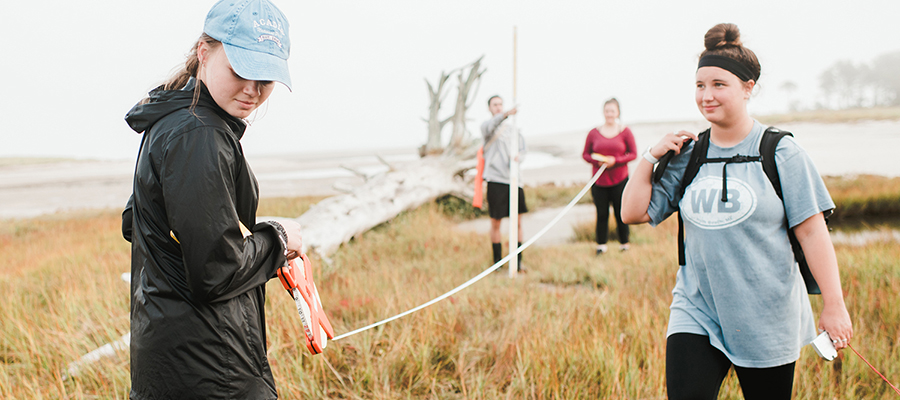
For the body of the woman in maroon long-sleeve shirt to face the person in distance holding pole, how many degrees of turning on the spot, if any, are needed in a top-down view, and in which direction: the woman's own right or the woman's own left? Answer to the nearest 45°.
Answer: approximately 45° to the woman's own right

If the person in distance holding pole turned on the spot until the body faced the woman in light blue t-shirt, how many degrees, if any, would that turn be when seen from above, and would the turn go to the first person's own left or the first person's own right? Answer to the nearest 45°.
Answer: approximately 45° to the first person's own right

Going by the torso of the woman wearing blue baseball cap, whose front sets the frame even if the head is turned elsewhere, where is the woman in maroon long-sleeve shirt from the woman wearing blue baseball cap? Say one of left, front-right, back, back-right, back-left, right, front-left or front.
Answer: front-left

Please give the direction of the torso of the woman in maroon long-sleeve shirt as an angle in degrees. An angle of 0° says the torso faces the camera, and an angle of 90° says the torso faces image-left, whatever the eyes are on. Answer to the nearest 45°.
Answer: approximately 0°

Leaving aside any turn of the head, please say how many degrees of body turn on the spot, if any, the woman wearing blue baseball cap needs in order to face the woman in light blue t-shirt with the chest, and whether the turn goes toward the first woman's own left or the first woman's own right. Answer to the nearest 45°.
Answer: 0° — they already face them

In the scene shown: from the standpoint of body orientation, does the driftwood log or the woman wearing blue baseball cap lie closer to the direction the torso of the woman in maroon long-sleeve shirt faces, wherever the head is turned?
the woman wearing blue baseball cap

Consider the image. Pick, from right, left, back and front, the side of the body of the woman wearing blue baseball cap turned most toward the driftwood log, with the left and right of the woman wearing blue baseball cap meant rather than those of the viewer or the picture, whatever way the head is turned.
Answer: left

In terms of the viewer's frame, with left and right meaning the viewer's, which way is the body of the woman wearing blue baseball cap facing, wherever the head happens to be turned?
facing to the right of the viewer

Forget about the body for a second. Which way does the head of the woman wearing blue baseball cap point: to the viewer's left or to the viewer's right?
to the viewer's right

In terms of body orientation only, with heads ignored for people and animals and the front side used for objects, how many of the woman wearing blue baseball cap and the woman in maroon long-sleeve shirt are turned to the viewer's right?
1

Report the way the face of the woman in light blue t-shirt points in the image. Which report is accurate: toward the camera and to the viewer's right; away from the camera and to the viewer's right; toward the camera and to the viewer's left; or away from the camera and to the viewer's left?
toward the camera and to the viewer's left

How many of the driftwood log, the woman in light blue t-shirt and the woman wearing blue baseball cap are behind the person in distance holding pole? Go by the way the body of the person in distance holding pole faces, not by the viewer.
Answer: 1

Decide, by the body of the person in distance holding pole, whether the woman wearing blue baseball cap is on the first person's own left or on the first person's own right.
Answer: on the first person's own right

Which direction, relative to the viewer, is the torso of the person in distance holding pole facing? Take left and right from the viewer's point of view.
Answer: facing the viewer and to the right of the viewer
